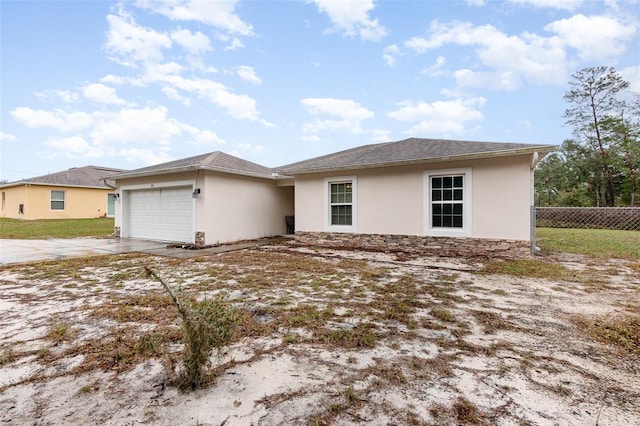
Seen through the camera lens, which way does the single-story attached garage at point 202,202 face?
facing the viewer and to the left of the viewer

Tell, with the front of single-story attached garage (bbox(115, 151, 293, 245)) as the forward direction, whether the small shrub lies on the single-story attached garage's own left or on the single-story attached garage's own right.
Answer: on the single-story attached garage's own left

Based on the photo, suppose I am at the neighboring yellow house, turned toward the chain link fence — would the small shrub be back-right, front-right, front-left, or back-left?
front-right

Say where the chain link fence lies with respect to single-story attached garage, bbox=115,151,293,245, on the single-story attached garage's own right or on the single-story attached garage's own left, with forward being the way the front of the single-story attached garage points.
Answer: on the single-story attached garage's own left

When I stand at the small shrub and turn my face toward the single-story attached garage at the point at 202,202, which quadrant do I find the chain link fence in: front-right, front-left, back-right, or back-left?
front-right

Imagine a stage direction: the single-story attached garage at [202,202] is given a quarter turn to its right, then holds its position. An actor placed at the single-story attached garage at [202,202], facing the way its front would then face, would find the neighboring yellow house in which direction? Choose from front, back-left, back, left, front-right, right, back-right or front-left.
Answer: front
